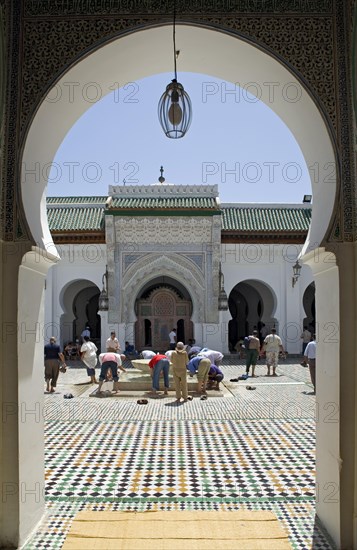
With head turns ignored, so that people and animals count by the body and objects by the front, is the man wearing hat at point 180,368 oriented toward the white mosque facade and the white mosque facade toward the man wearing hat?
yes

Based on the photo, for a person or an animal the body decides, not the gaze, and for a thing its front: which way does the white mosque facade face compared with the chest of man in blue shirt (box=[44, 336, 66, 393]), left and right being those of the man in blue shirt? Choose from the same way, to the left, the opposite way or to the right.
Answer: the opposite way

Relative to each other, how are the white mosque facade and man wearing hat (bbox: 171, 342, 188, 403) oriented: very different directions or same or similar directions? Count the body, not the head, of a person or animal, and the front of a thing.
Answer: very different directions

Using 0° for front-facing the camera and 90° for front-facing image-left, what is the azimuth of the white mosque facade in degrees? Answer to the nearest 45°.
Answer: approximately 0°

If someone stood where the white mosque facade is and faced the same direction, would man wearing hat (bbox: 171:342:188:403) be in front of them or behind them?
in front

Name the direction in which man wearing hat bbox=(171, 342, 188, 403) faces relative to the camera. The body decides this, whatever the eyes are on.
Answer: away from the camera

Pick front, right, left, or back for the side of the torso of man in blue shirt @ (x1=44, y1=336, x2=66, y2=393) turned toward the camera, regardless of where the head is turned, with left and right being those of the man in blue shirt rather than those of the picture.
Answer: back

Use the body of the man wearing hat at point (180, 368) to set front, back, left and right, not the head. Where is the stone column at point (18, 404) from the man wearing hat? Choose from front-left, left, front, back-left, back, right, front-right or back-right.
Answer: back

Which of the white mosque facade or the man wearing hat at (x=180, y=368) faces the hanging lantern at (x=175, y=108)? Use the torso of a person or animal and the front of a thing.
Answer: the white mosque facade
